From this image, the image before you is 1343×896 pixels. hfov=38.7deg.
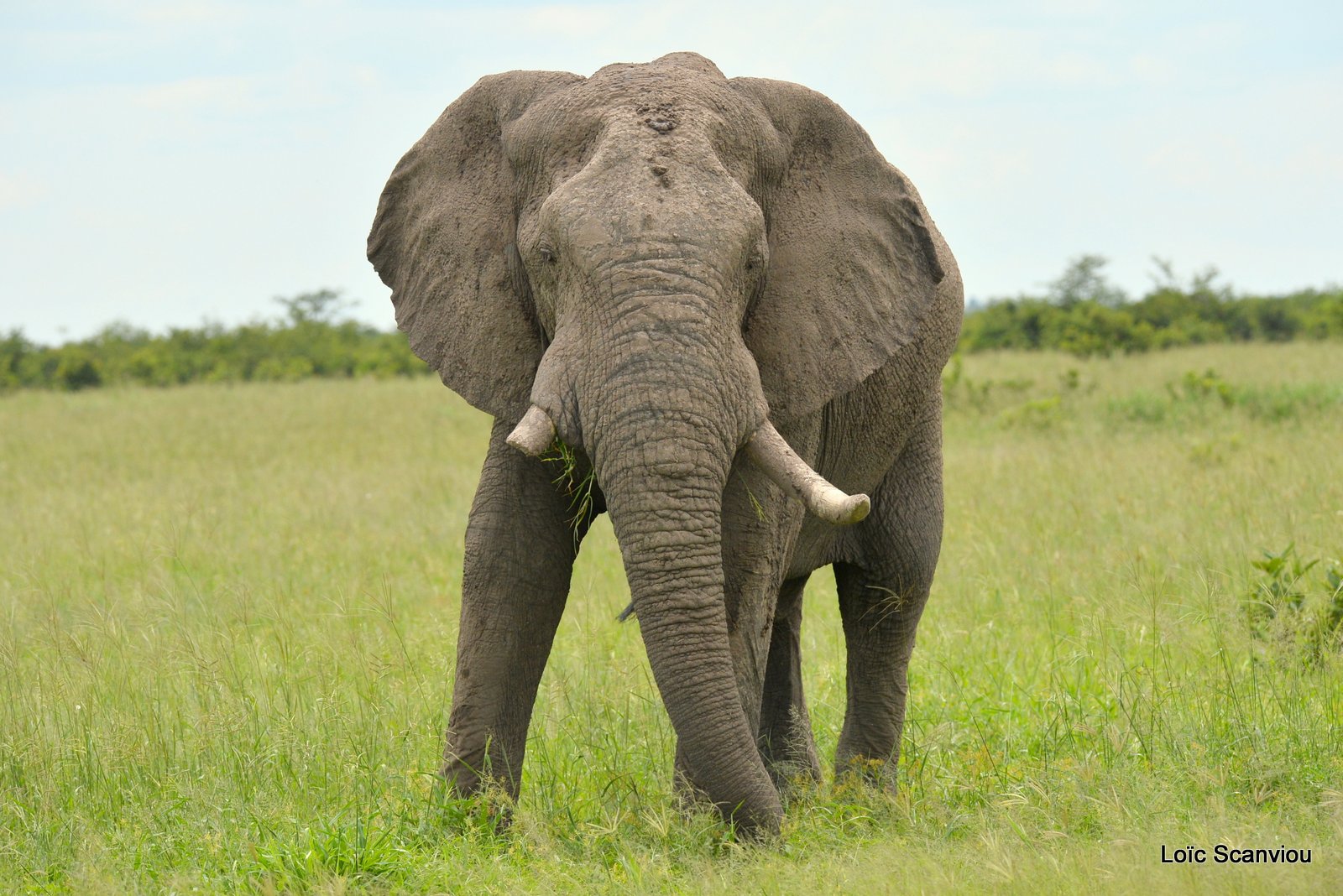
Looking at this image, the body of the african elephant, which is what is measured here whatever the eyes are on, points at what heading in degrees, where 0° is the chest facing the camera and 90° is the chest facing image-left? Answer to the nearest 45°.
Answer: approximately 0°
